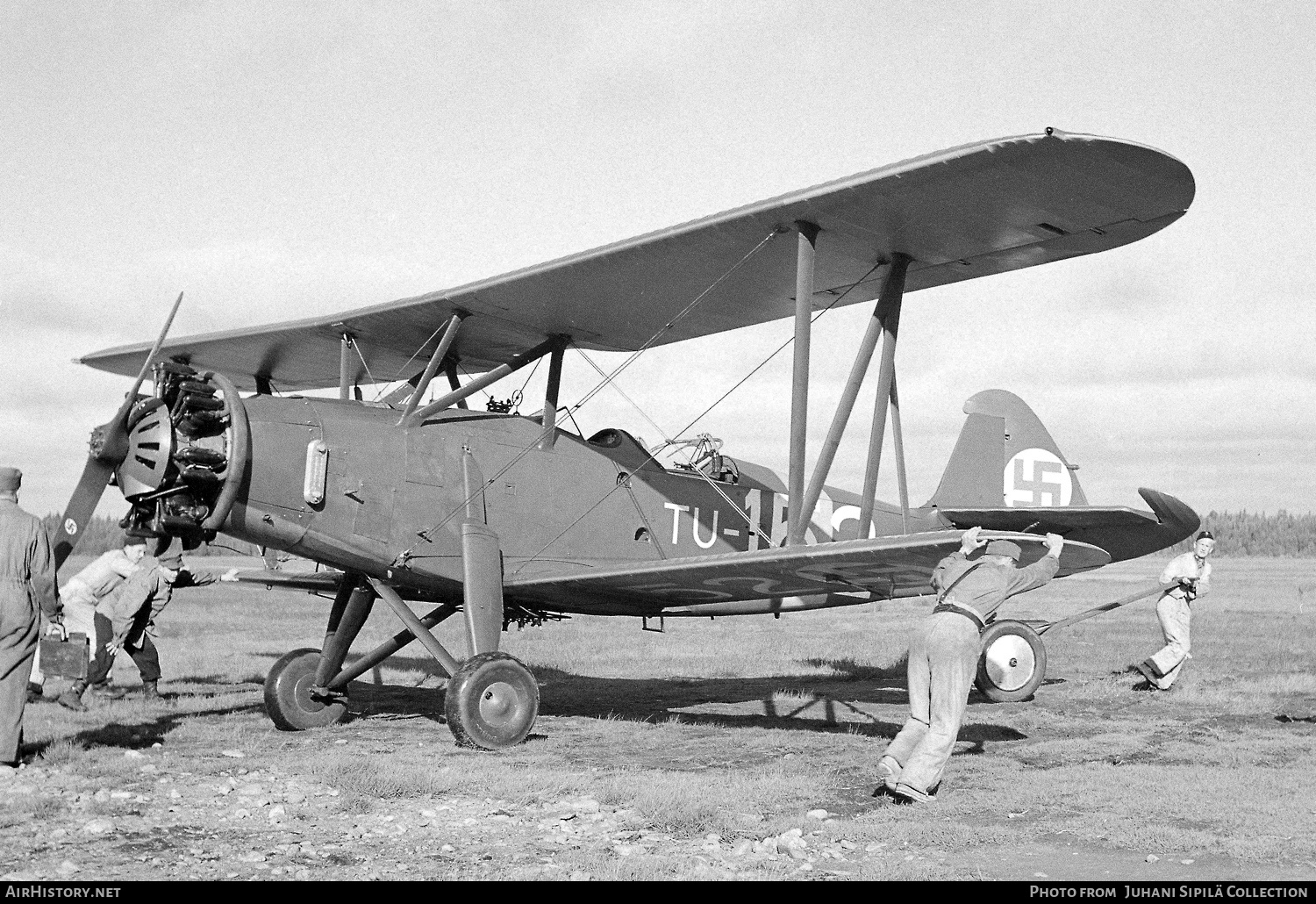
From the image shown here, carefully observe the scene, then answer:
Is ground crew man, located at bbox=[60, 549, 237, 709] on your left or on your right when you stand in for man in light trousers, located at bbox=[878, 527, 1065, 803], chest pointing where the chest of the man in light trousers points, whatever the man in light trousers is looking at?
on your left

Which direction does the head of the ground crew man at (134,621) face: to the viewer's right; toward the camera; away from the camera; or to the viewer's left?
to the viewer's right

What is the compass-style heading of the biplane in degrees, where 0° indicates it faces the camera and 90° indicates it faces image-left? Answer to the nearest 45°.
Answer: approximately 45°

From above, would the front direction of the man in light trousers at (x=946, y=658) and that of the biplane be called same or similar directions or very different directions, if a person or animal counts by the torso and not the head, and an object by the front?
very different directions

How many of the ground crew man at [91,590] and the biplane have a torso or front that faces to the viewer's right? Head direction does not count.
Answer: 1

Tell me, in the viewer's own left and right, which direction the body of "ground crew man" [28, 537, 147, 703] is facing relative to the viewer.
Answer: facing to the right of the viewer

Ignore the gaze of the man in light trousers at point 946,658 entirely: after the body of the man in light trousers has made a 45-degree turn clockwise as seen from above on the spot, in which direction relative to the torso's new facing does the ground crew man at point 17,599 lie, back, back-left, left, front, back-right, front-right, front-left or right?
back

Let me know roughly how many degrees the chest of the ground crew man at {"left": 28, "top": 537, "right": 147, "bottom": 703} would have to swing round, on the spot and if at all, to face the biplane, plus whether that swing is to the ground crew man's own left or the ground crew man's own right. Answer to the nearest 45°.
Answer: approximately 45° to the ground crew man's own right

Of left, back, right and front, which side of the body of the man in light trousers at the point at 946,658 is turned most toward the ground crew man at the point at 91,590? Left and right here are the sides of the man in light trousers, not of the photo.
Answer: left
